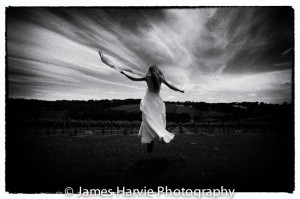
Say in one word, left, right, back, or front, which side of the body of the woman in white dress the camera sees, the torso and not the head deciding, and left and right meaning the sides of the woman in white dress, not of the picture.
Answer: back

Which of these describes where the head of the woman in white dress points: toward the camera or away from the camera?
away from the camera
